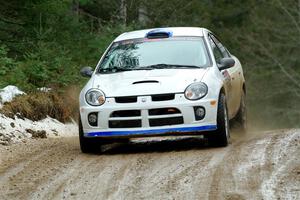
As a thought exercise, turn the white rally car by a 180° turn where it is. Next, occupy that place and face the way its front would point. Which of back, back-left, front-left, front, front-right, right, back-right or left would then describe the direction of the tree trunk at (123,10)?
front

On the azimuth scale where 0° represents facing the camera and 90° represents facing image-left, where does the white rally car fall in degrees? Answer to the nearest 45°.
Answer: approximately 0°
